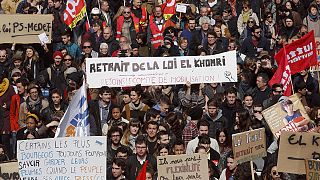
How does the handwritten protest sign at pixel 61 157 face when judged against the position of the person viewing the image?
facing the viewer

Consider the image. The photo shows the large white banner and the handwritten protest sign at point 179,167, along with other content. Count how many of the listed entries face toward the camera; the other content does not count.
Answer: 2

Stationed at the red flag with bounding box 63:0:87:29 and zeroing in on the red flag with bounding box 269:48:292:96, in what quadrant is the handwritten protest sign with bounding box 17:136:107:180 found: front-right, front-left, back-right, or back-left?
front-right

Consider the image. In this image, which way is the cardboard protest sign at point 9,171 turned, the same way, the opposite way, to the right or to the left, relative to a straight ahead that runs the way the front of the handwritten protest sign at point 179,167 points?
the same way

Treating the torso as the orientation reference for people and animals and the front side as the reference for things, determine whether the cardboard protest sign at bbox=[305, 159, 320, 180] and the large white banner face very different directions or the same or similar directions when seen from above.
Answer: same or similar directions

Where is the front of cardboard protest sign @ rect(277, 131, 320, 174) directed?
toward the camera

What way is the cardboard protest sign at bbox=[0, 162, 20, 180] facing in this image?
toward the camera

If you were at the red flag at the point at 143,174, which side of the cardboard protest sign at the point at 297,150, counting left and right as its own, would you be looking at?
right

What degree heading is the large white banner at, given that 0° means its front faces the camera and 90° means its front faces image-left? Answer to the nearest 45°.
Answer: approximately 0°
